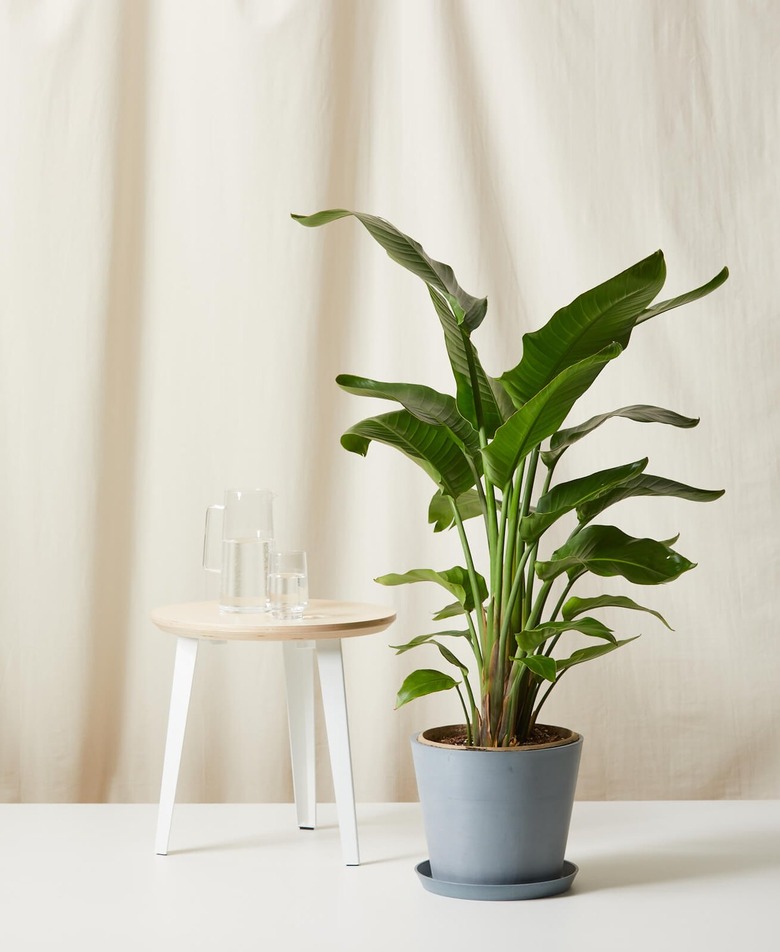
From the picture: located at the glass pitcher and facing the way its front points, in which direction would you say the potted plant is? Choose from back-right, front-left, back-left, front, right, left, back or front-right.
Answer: front-right

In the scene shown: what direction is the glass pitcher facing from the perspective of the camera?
to the viewer's right
